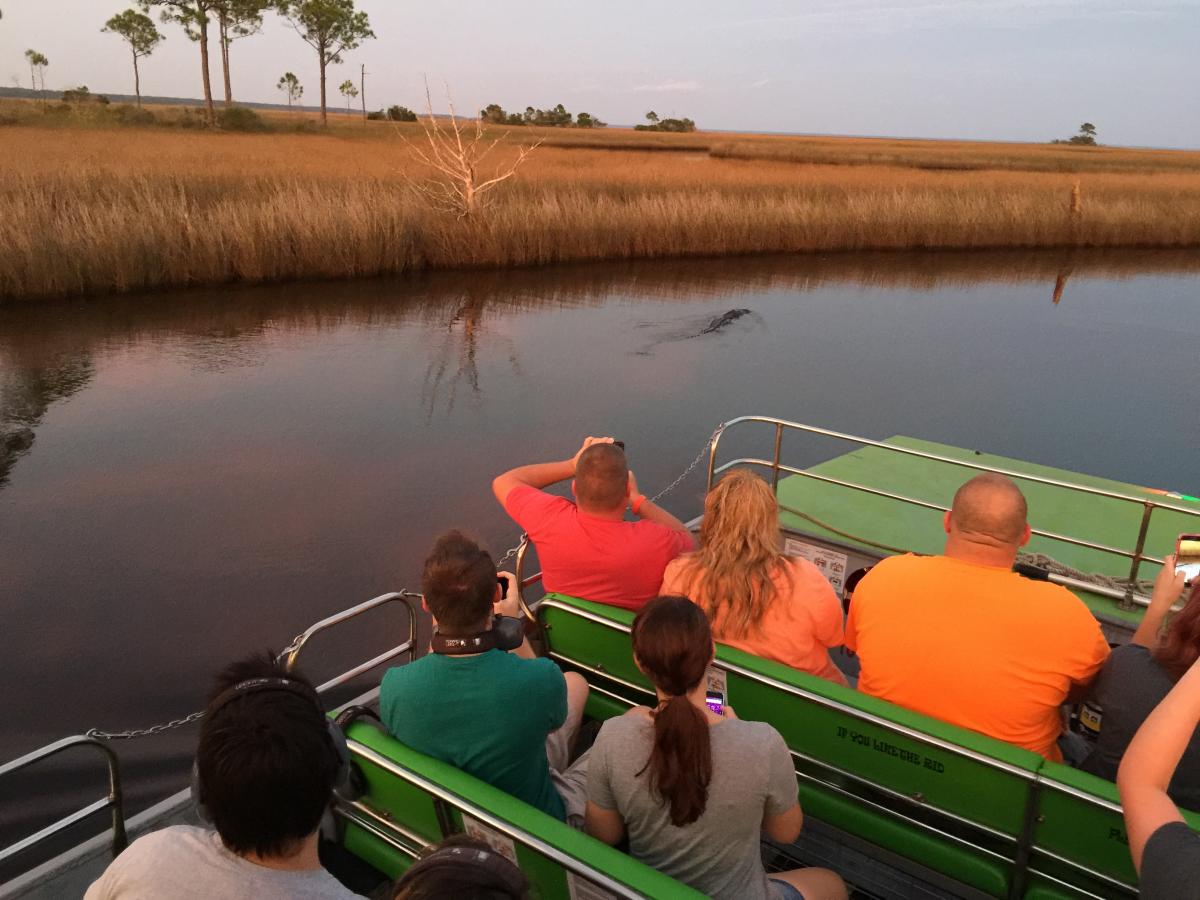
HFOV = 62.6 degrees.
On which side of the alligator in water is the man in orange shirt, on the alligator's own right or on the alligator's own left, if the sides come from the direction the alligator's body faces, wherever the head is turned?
on the alligator's own right

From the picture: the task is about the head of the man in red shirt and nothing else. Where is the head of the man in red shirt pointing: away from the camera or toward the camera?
away from the camera

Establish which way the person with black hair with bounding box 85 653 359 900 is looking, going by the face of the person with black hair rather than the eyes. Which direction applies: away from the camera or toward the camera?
away from the camera

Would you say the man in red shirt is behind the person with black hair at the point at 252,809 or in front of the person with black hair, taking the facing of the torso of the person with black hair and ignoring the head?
in front

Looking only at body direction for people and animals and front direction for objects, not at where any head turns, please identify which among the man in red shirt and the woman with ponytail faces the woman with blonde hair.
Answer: the woman with ponytail

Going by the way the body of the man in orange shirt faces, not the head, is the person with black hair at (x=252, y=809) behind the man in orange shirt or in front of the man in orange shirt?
behind

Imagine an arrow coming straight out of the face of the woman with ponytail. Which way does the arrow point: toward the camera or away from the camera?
away from the camera

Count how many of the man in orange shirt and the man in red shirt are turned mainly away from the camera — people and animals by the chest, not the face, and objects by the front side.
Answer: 2

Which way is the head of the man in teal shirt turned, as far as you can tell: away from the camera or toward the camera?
away from the camera

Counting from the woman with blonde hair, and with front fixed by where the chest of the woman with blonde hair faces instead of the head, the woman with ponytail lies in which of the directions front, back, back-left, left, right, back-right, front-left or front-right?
back

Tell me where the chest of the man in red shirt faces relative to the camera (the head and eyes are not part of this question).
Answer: away from the camera

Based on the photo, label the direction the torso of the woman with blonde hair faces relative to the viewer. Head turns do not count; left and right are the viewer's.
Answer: facing away from the viewer

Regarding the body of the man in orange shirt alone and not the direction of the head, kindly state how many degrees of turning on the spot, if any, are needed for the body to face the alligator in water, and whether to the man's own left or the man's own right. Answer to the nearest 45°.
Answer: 0° — they already face it

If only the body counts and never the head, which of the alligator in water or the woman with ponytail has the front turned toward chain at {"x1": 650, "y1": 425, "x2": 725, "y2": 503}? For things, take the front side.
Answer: the woman with ponytail

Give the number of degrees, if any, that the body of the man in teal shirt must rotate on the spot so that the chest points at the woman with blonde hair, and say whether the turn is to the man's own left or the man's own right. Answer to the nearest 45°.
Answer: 0° — they already face them

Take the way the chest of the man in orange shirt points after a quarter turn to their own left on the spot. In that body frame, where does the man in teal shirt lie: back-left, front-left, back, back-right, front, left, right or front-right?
front-left

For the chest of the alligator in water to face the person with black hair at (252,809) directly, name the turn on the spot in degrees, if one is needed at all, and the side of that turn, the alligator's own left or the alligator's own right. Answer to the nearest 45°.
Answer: approximately 135° to the alligator's own right

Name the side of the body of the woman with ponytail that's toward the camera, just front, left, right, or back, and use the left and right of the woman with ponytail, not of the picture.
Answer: back
